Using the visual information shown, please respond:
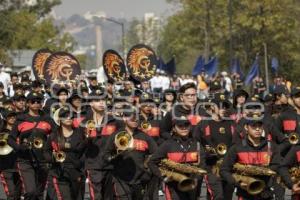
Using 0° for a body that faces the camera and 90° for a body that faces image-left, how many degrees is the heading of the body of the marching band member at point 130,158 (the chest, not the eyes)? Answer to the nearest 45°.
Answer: approximately 0°

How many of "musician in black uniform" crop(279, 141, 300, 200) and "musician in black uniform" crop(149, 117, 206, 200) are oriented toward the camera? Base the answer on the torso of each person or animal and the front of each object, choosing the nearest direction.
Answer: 2
